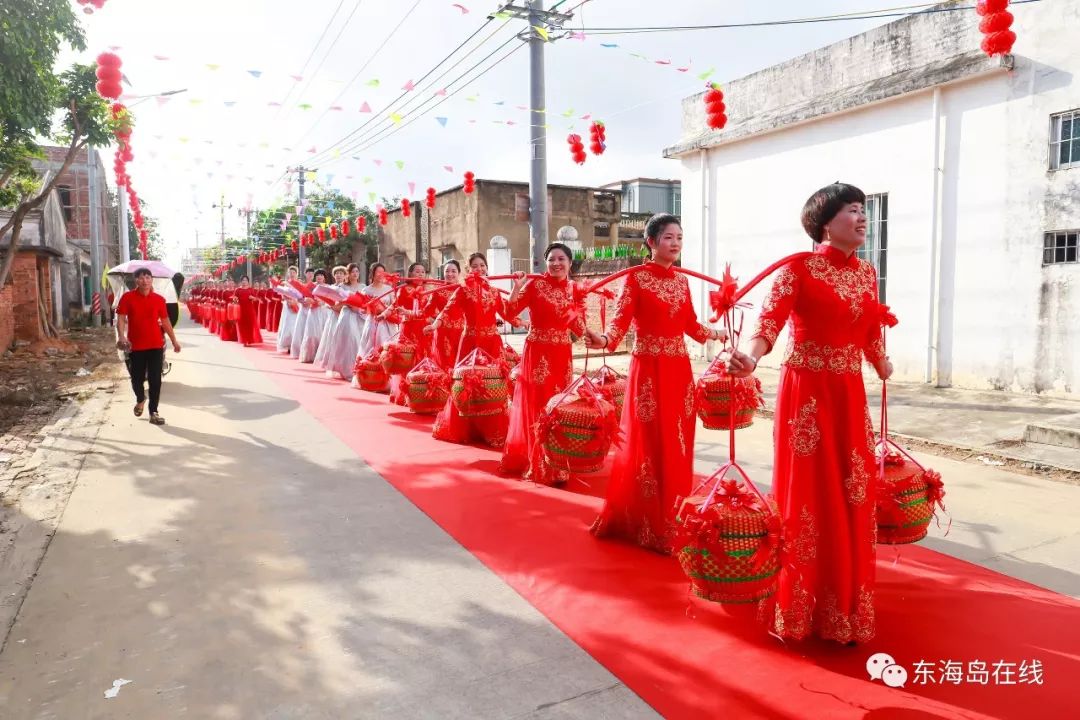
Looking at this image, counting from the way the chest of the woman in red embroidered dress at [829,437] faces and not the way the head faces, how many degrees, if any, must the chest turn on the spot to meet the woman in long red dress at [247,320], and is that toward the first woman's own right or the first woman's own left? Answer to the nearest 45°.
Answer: approximately 180°

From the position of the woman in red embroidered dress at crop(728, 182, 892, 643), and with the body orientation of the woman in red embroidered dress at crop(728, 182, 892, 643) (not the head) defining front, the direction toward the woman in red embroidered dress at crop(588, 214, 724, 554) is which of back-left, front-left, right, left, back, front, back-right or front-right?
back

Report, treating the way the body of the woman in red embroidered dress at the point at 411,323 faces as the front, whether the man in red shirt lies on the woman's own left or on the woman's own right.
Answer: on the woman's own right

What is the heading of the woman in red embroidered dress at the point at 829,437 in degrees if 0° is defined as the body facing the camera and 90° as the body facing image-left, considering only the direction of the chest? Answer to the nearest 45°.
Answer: approximately 315°

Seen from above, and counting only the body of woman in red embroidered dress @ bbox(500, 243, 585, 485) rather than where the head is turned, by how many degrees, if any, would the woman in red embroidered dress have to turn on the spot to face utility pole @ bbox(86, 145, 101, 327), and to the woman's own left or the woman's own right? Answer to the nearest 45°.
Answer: approximately 180°

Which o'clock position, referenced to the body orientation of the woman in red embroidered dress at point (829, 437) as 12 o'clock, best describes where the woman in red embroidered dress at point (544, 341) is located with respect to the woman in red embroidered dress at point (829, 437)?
the woman in red embroidered dress at point (544, 341) is roughly at 6 o'clock from the woman in red embroidered dress at point (829, 437).

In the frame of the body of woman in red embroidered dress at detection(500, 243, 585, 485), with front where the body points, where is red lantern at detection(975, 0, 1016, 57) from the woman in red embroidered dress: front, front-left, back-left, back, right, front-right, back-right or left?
front-left
